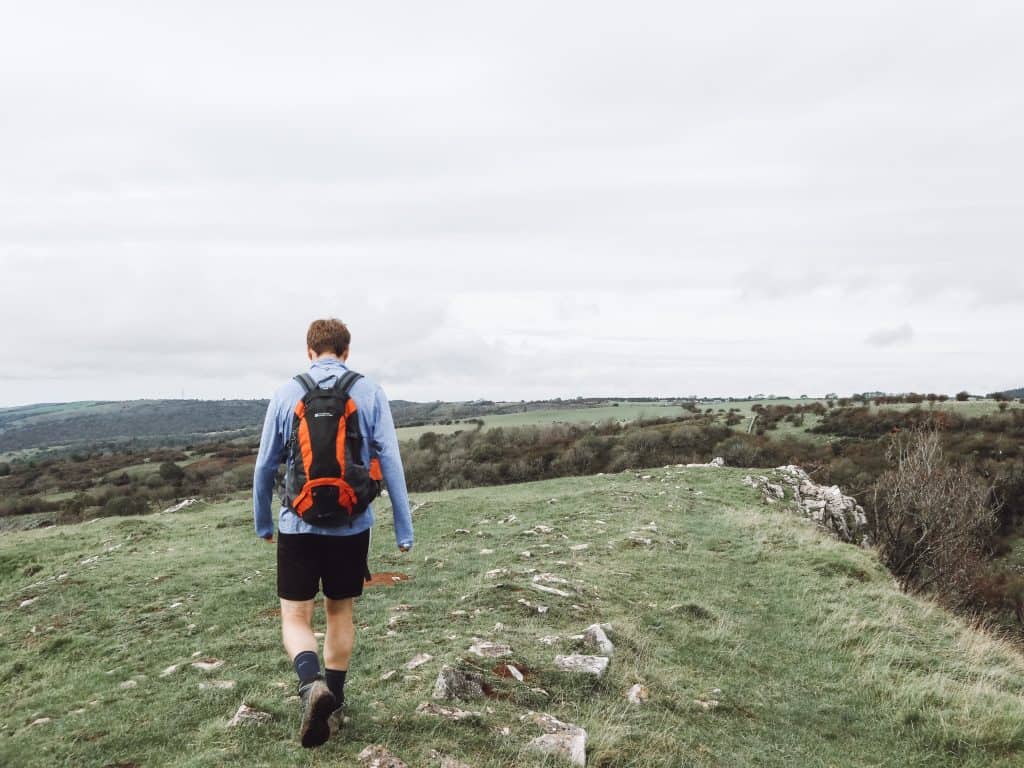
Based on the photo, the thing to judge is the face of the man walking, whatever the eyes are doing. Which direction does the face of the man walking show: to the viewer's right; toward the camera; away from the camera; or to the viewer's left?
away from the camera

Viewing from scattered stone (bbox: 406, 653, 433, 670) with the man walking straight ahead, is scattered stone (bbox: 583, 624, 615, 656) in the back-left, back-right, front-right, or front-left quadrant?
back-left

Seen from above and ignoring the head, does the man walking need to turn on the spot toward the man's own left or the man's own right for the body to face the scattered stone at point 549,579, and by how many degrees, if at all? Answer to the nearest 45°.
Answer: approximately 45° to the man's own right

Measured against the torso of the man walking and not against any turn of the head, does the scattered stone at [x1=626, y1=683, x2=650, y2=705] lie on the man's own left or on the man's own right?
on the man's own right

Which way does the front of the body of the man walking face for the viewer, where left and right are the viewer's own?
facing away from the viewer

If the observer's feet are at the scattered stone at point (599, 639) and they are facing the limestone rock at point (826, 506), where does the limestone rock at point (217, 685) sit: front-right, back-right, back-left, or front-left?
back-left

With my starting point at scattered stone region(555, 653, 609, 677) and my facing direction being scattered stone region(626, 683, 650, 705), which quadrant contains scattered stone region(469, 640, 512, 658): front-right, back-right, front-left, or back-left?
back-right
